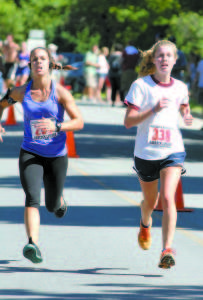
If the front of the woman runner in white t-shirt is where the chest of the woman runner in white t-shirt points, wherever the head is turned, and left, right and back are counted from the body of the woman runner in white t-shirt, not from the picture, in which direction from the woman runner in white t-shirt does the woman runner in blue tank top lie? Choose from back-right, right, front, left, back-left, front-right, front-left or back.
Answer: right

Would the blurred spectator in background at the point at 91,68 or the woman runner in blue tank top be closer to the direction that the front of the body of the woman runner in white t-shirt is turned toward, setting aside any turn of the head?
the woman runner in blue tank top

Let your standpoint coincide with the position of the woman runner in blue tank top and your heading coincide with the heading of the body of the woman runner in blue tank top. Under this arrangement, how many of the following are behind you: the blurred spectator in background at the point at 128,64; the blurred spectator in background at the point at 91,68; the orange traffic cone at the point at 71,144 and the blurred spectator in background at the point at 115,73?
4

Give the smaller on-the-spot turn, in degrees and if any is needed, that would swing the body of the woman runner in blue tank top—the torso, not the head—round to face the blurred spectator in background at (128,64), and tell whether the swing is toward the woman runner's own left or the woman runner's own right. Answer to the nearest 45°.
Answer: approximately 180°

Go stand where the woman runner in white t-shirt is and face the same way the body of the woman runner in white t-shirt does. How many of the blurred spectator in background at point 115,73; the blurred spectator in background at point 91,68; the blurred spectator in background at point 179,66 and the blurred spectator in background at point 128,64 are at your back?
4

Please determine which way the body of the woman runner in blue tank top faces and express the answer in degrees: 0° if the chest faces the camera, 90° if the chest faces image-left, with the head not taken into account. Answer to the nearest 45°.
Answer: approximately 0°

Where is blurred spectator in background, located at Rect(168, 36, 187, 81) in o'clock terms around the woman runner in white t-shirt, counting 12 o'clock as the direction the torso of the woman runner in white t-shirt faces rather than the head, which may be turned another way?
The blurred spectator in background is roughly at 6 o'clock from the woman runner in white t-shirt.
